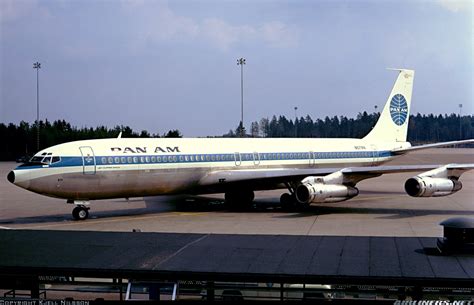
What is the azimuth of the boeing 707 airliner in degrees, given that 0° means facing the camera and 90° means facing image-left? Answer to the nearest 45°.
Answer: approximately 45°
